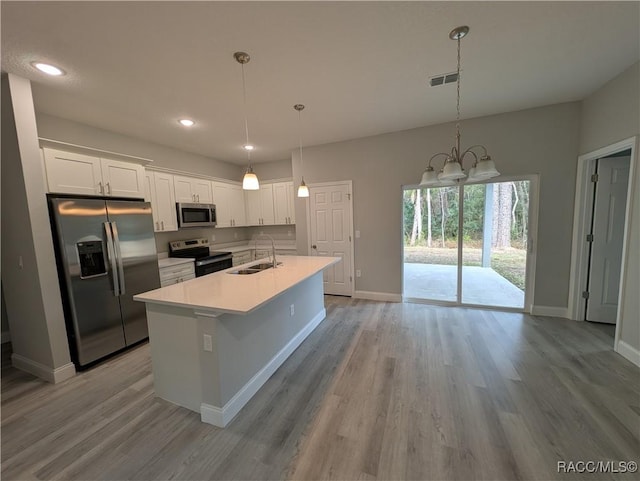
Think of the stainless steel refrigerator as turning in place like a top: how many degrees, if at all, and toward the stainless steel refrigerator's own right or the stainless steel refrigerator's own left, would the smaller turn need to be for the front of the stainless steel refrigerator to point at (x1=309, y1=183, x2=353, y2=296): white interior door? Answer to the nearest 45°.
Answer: approximately 45° to the stainless steel refrigerator's own left

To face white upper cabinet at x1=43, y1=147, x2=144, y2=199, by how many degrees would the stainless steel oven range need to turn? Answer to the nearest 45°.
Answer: approximately 90° to its right

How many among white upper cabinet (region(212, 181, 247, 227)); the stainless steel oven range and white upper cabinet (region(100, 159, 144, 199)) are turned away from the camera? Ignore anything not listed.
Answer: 0

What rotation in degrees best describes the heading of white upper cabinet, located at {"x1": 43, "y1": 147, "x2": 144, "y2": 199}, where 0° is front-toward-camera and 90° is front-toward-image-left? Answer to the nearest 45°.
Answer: approximately 315°

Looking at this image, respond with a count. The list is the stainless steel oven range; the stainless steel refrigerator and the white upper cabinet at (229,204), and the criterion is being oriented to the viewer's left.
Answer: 0

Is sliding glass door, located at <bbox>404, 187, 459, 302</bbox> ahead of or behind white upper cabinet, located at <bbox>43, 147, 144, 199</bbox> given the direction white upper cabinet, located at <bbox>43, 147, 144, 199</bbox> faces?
ahead

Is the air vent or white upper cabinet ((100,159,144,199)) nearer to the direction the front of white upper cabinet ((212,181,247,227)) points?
the air vent

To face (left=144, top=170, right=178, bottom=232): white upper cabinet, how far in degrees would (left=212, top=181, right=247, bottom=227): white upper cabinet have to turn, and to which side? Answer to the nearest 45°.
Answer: approximately 90° to its right

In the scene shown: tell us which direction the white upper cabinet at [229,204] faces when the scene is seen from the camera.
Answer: facing the viewer and to the right of the viewer

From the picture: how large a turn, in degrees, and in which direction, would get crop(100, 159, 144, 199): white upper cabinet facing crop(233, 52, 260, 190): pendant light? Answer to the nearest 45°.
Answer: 0° — it already faces it

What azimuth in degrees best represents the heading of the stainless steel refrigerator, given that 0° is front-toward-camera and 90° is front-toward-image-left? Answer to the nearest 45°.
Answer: approximately 315°

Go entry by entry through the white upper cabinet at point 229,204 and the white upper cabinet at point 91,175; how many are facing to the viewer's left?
0
